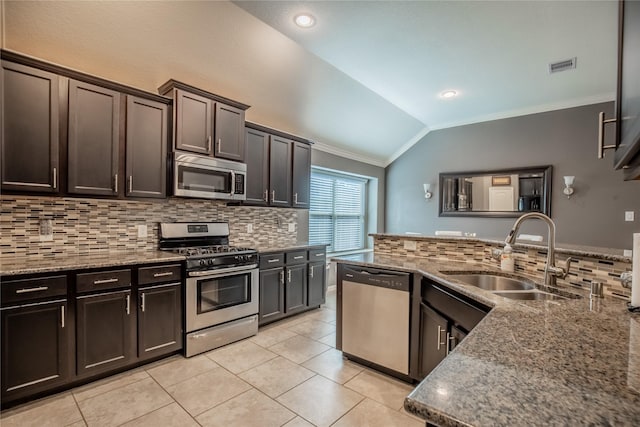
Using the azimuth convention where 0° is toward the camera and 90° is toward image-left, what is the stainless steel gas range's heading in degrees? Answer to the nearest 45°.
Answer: approximately 315°

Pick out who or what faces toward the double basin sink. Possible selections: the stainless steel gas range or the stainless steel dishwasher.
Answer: the stainless steel gas range

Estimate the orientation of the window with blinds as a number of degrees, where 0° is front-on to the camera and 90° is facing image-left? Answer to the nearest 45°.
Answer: approximately 315°

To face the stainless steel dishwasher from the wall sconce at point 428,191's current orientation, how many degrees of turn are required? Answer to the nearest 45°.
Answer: approximately 45° to its left

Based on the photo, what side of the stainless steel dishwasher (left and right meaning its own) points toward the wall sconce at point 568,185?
back

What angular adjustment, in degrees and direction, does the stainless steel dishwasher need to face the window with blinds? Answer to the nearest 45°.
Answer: approximately 135° to its right

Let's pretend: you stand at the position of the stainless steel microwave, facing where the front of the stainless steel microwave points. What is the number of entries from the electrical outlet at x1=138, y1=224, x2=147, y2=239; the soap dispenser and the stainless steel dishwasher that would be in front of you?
2

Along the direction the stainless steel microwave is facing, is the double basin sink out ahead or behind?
ahead

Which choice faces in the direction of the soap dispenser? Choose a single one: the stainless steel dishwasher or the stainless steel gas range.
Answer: the stainless steel gas range

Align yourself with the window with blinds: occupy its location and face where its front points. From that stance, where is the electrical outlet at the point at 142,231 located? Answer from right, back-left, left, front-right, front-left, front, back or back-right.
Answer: right
